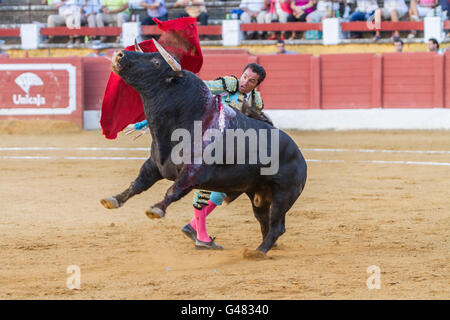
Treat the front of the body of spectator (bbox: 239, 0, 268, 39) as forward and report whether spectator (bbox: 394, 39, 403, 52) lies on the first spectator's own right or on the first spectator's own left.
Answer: on the first spectator's own left

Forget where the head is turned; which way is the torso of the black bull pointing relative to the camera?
to the viewer's left

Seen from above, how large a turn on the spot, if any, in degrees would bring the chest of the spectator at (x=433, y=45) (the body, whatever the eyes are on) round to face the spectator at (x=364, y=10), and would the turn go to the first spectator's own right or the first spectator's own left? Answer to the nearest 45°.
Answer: approximately 90° to the first spectator's own right

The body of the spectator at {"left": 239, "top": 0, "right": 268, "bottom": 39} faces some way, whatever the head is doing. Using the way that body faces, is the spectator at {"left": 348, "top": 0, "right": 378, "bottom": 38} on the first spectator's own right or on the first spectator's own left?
on the first spectator's own left

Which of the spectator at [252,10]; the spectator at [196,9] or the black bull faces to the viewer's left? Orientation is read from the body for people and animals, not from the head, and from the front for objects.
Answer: the black bull

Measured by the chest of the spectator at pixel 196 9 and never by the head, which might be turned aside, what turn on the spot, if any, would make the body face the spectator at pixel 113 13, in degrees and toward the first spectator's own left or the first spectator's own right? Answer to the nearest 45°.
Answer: approximately 90° to the first spectator's own right

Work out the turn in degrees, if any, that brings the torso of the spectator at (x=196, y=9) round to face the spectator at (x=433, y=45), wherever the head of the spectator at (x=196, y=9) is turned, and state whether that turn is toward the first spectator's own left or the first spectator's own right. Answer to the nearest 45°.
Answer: approximately 45° to the first spectator's own left

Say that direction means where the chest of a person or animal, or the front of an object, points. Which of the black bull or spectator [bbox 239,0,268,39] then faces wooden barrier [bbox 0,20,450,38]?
the spectator

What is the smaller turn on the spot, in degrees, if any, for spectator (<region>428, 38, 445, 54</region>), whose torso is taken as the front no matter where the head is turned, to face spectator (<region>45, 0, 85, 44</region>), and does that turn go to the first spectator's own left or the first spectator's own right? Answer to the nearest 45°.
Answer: approximately 45° to the first spectator's own right

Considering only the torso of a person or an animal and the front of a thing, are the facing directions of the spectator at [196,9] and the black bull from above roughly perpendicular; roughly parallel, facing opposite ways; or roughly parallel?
roughly perpendicular

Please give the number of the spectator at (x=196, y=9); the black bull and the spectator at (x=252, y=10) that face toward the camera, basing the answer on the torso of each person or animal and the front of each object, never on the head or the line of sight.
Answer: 2
